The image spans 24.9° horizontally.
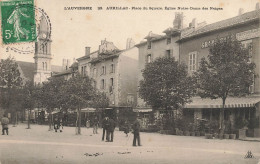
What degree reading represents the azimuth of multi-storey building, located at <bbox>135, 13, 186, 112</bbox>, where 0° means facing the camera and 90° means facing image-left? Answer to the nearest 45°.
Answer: approximately 45°

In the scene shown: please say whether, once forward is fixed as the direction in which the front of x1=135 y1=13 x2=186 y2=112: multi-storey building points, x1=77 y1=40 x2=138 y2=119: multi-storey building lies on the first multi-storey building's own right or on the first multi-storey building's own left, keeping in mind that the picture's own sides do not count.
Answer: on the first multi-storey building's own right

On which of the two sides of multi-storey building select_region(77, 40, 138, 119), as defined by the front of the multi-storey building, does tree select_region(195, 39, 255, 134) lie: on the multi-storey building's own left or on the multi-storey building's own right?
on the multi-storey building's own left

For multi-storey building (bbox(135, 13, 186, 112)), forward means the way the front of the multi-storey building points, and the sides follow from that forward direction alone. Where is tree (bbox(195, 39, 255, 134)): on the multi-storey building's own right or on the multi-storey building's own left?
on the multi-storey building's own left
